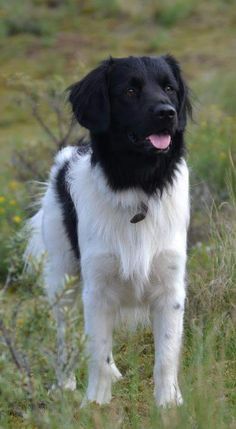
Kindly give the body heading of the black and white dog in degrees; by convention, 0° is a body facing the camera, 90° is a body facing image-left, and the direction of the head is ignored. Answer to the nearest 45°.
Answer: approximately 315°

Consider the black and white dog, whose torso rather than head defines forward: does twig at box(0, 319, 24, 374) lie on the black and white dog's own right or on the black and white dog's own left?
on the black and white dog's own right
